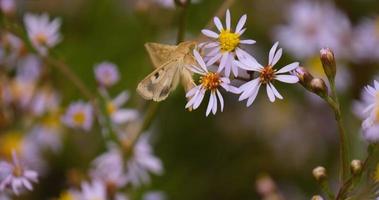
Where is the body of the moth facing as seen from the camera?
to the viewer's right
